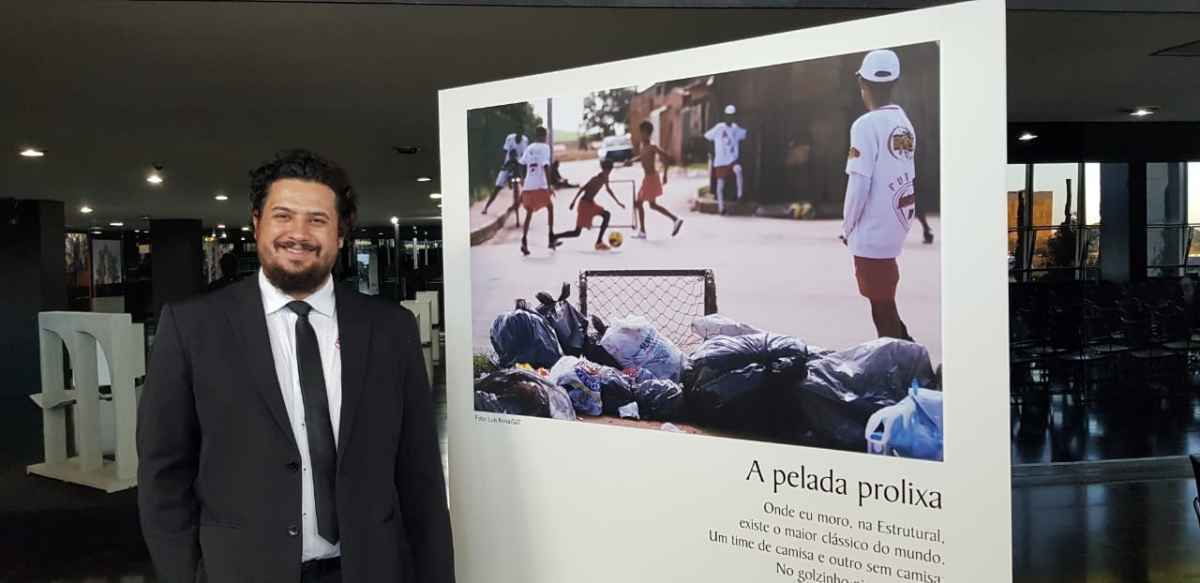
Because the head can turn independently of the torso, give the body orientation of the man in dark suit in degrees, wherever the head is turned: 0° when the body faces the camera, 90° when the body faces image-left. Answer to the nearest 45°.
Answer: approximately 0°

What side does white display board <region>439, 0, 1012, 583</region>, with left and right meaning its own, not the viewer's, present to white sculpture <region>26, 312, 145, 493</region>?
right

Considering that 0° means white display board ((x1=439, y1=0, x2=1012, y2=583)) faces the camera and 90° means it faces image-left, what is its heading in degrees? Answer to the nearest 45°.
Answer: approximately 45°

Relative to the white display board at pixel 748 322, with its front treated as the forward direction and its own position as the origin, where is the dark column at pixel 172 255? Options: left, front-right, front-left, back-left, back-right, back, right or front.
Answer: right

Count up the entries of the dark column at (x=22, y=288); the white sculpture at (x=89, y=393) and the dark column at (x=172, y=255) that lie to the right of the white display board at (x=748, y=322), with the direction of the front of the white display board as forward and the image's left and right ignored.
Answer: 3

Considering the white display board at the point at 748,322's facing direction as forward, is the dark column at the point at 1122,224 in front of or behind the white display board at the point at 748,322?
behind

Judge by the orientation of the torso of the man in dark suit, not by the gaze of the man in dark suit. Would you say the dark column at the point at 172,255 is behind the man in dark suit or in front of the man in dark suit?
behind
